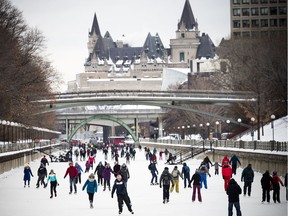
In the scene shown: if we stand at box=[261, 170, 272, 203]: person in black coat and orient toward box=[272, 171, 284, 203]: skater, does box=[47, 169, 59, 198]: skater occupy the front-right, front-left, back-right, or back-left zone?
back-left

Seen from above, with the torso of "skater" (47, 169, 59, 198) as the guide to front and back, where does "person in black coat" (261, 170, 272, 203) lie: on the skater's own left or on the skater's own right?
on the skater's own left

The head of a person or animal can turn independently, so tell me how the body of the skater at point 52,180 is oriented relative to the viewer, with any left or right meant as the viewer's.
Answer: facing the viewer

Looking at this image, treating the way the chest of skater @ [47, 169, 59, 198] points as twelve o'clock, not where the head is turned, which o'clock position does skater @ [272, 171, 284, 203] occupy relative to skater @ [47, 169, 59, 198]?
skater @ [272, 171, 284, 203] is roughly at 10 o'clock from skater @ [47, 169, 59, 198].

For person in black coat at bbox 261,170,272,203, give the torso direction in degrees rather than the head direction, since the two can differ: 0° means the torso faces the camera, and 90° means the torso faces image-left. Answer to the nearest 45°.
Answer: approximately 180°

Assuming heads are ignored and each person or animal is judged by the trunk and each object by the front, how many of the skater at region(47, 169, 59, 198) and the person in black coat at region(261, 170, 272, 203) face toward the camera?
1

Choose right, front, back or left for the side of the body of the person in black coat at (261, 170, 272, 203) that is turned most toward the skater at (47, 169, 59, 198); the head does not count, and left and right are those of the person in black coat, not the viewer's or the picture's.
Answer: left

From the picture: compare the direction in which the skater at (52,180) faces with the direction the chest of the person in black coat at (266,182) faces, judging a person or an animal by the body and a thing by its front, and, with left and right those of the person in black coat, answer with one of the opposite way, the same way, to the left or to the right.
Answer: the opposite way

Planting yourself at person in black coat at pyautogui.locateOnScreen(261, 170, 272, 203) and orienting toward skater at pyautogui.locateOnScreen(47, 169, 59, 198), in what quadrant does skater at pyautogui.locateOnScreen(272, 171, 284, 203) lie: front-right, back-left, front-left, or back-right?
back-right
